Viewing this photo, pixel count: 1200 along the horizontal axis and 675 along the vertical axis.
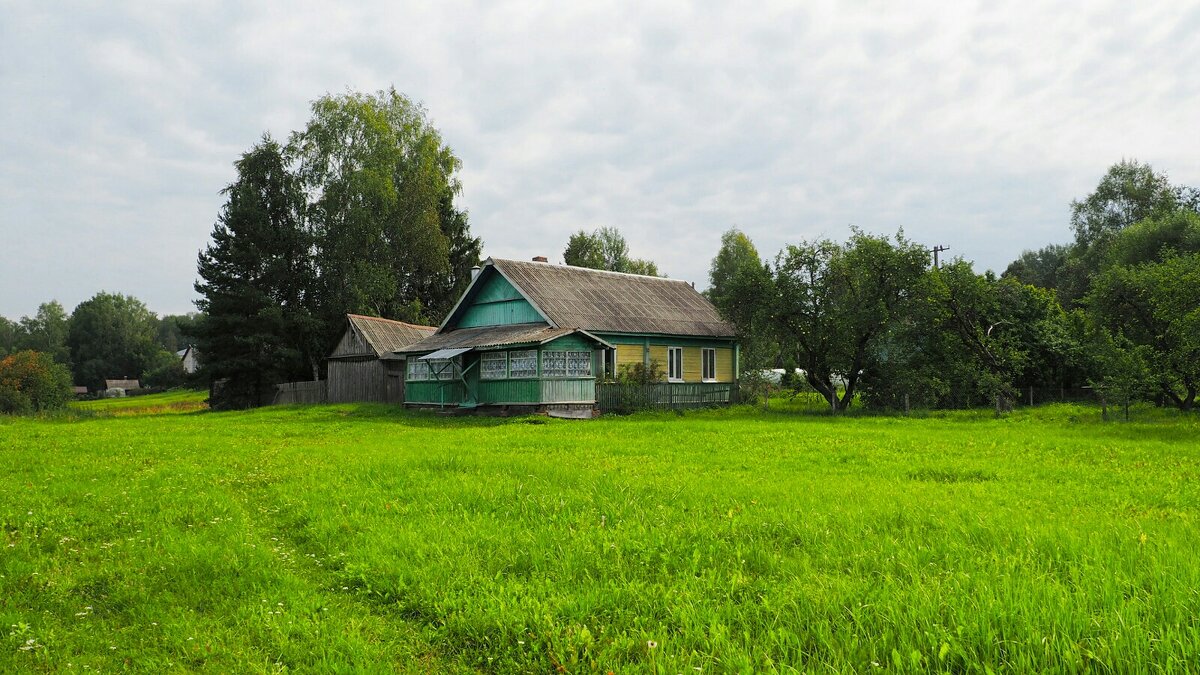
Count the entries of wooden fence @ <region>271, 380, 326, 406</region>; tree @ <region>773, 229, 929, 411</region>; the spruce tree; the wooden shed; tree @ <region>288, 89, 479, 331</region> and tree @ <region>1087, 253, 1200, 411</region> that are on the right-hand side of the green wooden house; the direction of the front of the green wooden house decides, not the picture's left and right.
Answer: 4

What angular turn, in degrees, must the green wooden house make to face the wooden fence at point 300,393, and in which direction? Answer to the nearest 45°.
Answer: approximately 90° to its right

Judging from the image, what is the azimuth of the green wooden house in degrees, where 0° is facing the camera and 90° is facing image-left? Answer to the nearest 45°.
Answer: approximately 45°

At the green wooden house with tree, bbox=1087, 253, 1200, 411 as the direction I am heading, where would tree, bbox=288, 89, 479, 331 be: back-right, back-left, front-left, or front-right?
back-left

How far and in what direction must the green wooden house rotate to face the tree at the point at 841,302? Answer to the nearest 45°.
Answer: approximately 135° to its left

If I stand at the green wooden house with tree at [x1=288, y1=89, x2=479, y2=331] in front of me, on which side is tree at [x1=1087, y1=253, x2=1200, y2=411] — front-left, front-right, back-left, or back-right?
back-right

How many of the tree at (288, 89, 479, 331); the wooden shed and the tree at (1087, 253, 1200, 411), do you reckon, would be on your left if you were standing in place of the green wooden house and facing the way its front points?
1

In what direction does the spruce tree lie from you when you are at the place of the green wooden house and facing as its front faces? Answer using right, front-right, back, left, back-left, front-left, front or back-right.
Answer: right

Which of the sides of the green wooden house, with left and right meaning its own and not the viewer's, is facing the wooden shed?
right

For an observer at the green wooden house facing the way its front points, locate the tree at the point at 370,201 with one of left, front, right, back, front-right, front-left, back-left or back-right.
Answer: right

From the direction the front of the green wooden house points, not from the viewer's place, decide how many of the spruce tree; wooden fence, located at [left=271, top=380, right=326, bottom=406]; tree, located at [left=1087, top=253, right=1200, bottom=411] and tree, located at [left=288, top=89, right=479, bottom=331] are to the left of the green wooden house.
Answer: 1

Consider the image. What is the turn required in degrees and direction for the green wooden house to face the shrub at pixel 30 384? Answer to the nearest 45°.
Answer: approximately 45° to its right
